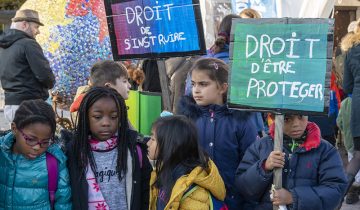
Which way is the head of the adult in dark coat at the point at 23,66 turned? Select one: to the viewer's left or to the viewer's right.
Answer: to the viewer's right

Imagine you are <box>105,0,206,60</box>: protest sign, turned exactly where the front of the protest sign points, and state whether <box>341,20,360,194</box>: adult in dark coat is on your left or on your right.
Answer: on your left

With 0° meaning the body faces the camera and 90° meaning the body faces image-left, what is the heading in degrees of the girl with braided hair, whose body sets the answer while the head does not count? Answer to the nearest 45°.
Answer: approximately 0°

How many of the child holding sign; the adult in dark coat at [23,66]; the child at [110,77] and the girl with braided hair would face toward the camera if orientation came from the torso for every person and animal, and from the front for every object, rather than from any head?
2

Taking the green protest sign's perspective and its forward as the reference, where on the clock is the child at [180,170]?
The child is roughly at 2 o'clock from the green protest sign.

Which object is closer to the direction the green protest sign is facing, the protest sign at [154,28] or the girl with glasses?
the girl with glasses

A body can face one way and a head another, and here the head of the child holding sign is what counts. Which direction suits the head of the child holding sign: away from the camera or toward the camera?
toward the camera

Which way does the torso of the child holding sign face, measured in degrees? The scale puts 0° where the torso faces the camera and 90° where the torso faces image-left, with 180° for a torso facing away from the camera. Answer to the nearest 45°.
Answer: approximately 0°

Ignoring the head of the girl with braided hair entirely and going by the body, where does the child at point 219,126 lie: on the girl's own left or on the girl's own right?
on the girl's own left

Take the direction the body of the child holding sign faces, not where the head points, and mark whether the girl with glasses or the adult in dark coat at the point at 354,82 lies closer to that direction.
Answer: the girl with glasses

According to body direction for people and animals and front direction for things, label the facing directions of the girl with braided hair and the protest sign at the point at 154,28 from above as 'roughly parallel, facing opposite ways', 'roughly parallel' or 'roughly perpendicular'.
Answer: roughly parallel

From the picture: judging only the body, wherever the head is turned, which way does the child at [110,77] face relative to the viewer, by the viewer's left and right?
facing to the right of the viewer
